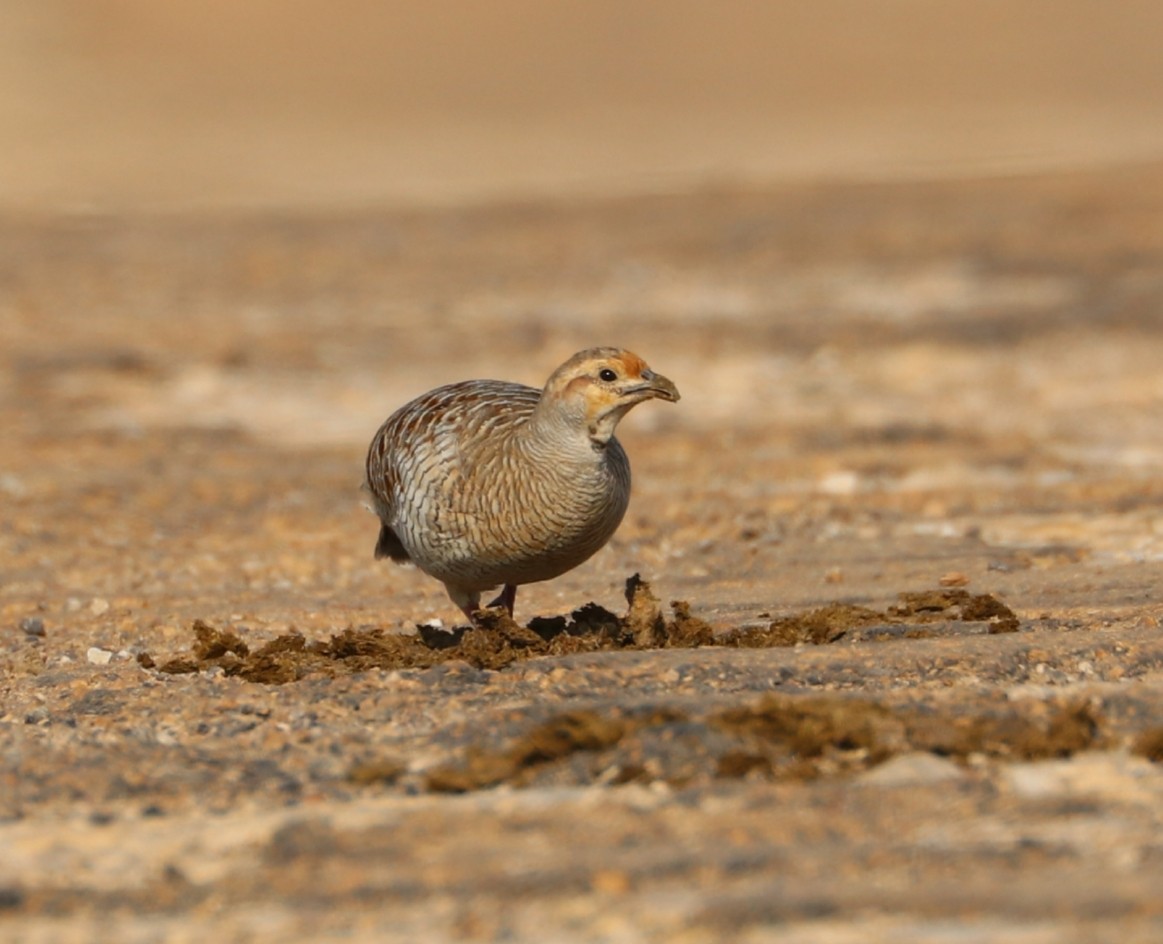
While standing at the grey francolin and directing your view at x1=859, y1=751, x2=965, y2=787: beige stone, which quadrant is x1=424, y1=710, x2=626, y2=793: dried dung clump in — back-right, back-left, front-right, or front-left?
front-right

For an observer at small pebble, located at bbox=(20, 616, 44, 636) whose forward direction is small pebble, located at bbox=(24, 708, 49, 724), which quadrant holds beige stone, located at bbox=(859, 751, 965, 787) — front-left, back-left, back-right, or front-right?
front-left

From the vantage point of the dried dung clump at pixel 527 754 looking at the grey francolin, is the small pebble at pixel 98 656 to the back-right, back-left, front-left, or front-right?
front-left

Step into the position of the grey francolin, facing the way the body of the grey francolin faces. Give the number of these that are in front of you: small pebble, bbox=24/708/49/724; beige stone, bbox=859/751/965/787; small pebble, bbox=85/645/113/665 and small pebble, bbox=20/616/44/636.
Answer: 1

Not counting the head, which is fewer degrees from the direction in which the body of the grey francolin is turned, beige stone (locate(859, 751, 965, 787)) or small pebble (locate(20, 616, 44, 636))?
the beige stone

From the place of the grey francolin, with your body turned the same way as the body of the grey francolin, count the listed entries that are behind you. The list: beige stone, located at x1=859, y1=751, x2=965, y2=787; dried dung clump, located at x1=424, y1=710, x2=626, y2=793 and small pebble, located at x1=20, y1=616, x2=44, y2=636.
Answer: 1

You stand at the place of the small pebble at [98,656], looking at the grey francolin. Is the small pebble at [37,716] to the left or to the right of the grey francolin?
right

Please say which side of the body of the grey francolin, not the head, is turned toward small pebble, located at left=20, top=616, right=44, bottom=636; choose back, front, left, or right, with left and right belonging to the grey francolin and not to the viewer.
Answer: back

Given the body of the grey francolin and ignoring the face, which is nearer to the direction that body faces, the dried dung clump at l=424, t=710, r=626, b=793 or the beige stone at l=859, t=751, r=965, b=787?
the beige stone

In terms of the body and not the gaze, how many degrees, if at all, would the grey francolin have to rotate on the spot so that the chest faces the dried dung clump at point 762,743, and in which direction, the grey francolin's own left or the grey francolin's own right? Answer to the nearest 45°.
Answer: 0° — it already faces it

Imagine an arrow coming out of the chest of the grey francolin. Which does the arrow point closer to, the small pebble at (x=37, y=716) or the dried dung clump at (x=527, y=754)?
the dried dung clump

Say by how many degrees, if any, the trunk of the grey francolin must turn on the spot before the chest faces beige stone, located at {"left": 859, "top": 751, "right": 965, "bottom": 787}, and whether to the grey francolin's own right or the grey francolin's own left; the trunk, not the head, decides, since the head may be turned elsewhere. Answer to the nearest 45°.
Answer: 0° — it already faces it

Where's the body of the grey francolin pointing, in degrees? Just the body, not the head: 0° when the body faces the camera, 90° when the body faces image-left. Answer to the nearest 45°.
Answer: approximately 315°

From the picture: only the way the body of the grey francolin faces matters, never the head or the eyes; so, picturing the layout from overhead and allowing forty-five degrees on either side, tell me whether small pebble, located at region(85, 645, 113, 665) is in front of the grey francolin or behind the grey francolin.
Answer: behind

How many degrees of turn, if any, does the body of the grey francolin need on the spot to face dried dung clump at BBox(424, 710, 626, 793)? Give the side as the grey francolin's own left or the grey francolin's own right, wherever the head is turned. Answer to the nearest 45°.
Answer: approximately 45° to the grey francolin's own right

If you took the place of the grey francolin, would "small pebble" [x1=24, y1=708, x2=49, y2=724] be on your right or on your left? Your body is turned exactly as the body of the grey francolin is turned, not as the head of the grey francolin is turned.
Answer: on your right
